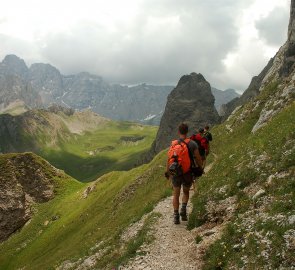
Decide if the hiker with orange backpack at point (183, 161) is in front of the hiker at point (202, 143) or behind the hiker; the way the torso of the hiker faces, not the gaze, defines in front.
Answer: behind

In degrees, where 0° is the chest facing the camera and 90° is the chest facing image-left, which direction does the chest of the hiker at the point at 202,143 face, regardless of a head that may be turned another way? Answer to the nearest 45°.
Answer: approximately 180°
